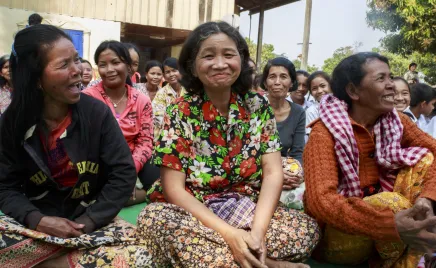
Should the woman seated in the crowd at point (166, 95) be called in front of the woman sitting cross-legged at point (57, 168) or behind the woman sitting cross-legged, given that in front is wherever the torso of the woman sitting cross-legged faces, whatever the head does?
behind

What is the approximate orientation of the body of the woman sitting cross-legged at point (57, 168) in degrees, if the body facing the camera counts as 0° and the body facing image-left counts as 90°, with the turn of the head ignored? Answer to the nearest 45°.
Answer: approximately 0°

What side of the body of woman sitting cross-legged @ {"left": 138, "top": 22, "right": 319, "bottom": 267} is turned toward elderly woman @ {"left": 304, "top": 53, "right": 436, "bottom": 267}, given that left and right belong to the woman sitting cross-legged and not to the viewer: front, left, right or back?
left

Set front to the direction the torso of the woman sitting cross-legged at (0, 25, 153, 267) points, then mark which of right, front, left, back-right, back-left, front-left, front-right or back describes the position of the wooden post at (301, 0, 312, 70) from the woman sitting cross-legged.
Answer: back-left

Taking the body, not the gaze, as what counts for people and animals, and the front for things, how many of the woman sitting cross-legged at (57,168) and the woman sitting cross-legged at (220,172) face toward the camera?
2

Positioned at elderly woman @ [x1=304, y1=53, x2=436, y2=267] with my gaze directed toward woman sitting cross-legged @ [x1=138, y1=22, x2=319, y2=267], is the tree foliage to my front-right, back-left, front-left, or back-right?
back-right
